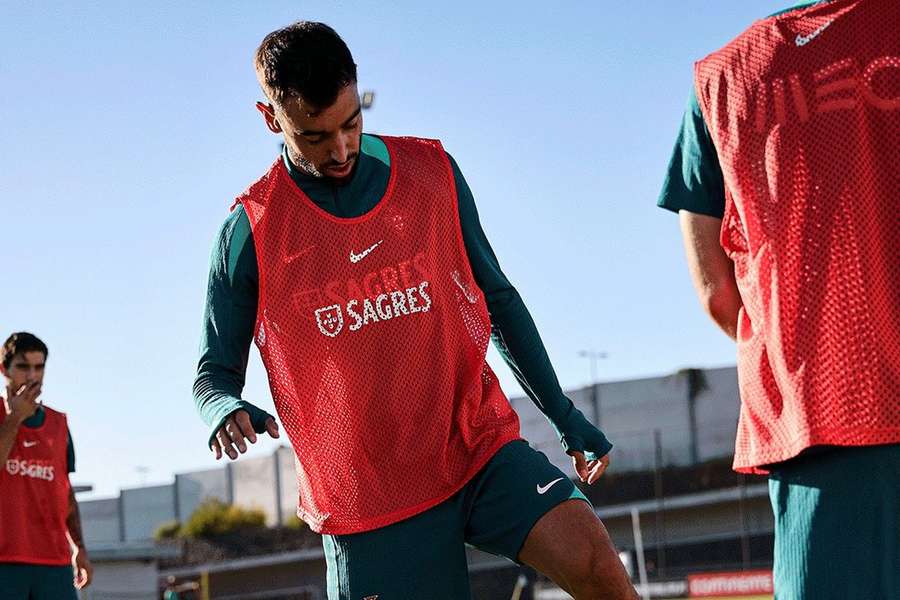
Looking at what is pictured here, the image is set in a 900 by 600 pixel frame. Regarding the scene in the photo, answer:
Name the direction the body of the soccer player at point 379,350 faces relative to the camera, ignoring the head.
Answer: toward the camera

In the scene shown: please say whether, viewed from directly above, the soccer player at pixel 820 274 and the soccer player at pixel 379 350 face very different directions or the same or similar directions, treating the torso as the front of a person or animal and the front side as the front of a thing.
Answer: very different directions

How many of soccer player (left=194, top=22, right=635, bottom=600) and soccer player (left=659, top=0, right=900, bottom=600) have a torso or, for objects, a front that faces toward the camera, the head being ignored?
1

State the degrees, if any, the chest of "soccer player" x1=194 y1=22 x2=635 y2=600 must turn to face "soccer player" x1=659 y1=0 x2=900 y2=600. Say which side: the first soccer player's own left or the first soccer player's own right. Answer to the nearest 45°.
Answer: approximately 45° to the first soccer player's own left

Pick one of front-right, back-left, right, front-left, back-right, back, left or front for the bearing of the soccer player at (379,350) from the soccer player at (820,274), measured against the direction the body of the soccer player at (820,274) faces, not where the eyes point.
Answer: front-left

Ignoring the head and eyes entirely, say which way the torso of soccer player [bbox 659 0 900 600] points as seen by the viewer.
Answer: away from the camera

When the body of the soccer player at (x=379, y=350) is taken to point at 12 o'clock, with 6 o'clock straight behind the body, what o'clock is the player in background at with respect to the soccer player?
The player in background is roughly at 5 o'clock from the soccer player.

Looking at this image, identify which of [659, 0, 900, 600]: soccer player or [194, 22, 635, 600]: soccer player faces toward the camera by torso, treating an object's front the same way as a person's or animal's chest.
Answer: [194, 22, 635, 600]: soccer player

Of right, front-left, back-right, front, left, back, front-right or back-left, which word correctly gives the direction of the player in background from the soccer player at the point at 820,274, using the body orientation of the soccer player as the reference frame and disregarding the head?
front-left

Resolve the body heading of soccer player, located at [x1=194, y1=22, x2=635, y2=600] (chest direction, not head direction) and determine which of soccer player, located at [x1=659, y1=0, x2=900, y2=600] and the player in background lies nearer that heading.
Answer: the soccer player
